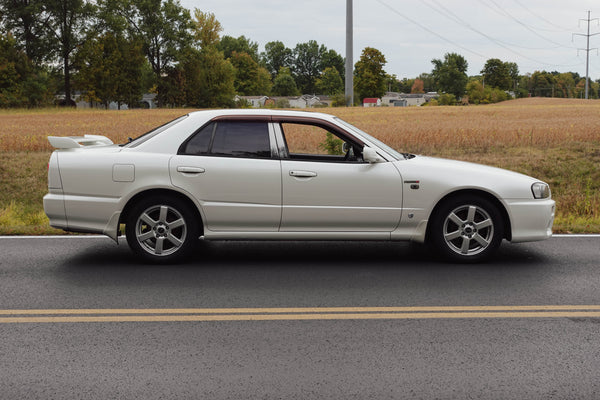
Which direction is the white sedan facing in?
to the viewer's right
